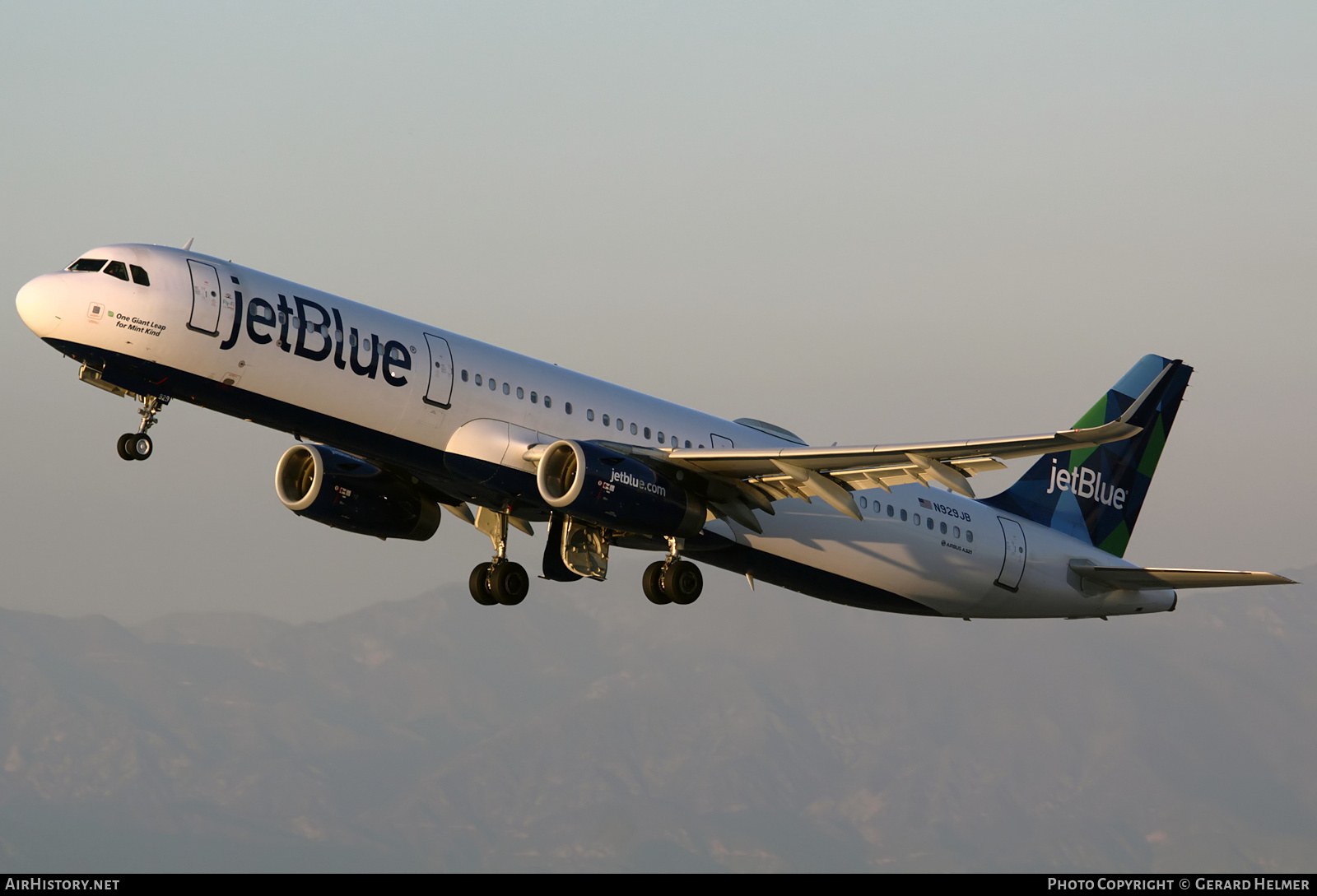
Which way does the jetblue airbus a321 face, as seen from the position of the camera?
facing the viewer and to the left of the viewer
